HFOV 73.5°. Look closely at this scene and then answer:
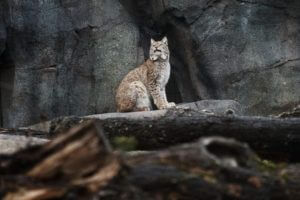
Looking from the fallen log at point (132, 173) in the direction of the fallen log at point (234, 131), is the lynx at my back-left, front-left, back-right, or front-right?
front-left

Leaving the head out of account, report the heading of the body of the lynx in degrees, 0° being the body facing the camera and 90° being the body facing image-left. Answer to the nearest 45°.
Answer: approximately 270°

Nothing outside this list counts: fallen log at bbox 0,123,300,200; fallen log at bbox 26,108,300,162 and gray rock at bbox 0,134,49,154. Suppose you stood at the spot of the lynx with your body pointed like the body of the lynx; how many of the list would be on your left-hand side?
0

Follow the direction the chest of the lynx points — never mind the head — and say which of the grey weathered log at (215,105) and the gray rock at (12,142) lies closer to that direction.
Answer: the grey weathered log

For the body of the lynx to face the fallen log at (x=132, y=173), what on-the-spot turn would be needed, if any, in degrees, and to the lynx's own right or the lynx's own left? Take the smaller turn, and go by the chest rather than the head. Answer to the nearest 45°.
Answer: approximately 90° to the lynx's own right
